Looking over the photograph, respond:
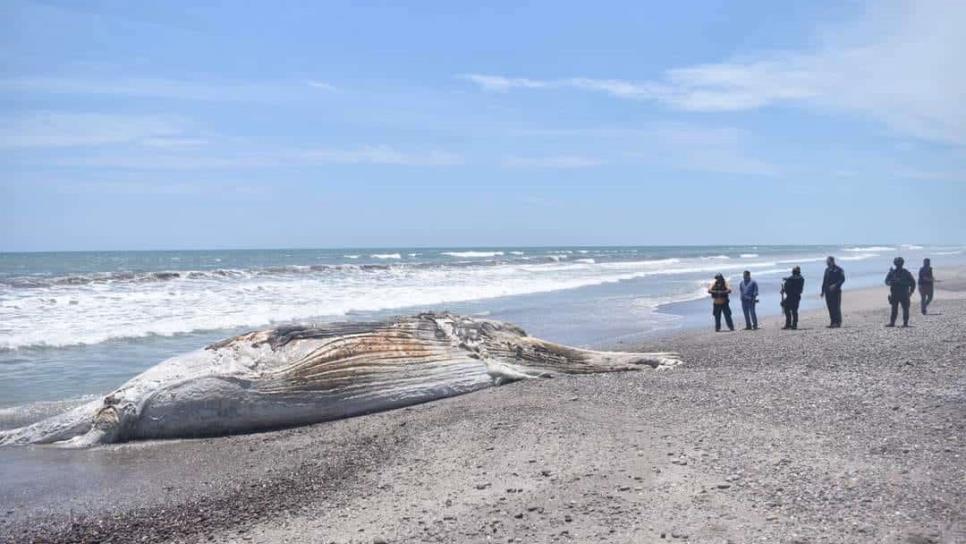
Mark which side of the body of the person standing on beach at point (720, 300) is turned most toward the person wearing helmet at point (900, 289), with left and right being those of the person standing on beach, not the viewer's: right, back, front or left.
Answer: left

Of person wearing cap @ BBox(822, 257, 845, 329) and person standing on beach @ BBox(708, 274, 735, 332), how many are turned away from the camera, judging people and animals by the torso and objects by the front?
0

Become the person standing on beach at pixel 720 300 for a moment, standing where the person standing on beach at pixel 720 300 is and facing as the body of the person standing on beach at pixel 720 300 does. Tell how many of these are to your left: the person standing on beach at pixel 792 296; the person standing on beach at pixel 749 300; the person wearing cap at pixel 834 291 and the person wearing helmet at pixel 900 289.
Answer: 4

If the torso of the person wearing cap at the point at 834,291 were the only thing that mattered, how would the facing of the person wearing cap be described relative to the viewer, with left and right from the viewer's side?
facing the viewer and to the left of the viewer

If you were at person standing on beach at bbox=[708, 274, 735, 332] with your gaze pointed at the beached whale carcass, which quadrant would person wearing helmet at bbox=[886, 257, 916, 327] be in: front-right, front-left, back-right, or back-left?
back-left

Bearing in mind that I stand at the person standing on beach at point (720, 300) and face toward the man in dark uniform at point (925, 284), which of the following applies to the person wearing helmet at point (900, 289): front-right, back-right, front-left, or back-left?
front-right

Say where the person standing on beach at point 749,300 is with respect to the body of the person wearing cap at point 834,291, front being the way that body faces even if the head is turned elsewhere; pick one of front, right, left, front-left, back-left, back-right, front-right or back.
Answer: front-right

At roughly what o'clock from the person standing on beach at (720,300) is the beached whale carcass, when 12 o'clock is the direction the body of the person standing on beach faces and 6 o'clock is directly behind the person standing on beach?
The beached whale carcass is roughly at 1 o'clock from the person standing on beach.

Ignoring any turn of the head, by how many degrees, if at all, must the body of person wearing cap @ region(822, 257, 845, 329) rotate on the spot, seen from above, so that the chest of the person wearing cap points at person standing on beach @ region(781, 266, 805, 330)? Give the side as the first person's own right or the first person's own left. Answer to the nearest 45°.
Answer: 0° — they already face them

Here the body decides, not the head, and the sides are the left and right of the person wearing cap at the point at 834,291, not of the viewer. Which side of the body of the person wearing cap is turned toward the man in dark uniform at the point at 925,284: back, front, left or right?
back

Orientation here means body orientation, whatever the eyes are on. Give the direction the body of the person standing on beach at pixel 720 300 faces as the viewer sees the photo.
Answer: toward the camera

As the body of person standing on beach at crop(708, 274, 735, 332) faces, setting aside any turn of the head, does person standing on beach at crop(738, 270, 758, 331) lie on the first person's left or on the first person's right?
on the first person's left

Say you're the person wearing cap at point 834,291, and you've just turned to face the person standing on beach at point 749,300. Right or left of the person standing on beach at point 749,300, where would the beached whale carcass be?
left
